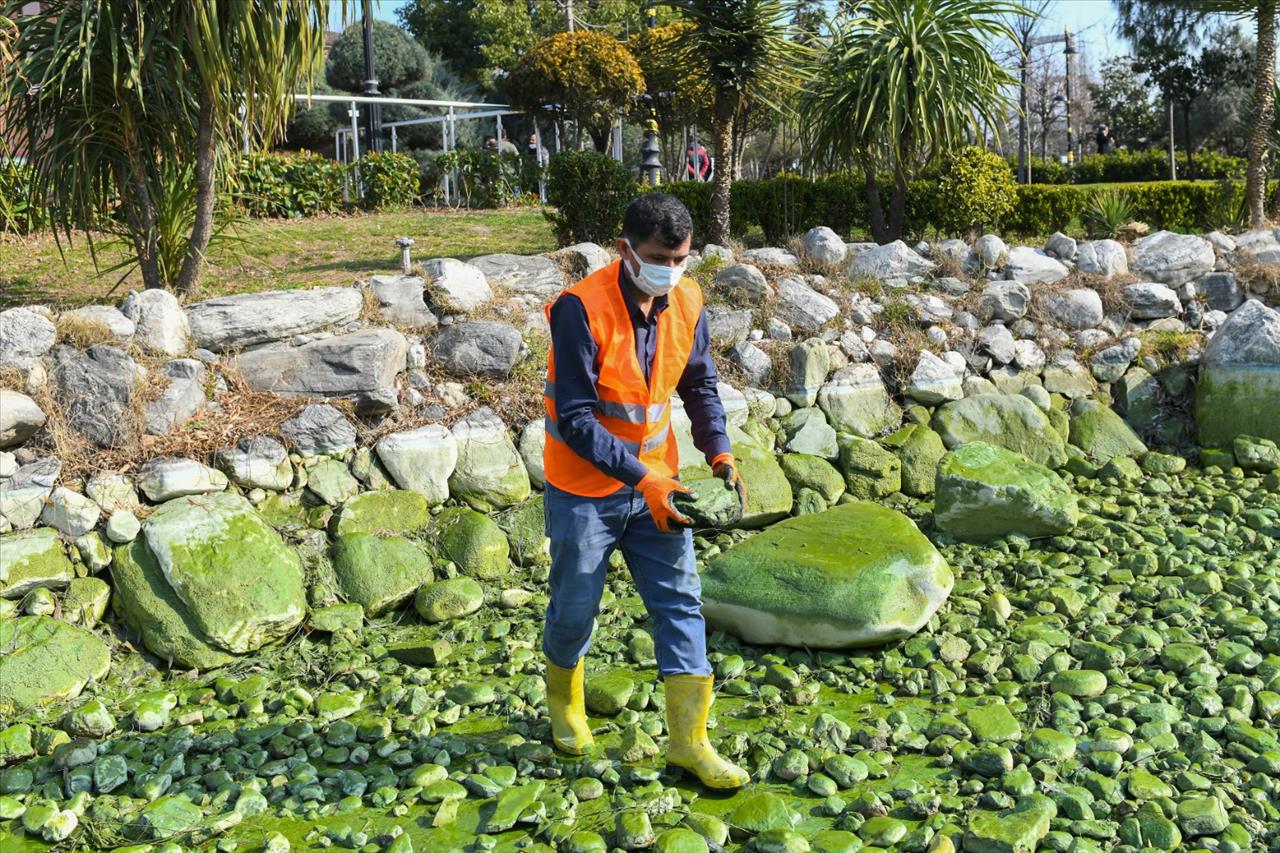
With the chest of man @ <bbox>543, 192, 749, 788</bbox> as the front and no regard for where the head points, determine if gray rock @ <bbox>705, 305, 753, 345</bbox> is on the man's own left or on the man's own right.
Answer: on the man's own left

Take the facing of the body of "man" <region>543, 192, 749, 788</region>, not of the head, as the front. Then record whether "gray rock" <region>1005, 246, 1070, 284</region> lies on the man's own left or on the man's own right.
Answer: on the man's own left

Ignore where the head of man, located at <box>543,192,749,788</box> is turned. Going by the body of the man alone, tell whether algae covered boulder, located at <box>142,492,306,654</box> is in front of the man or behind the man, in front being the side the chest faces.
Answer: behind

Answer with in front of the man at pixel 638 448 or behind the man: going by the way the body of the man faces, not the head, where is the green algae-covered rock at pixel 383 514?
behind

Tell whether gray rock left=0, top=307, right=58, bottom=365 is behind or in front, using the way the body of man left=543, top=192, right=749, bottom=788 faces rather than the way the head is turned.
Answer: behind

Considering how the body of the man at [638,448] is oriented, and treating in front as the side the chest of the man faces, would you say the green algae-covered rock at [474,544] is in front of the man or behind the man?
behind

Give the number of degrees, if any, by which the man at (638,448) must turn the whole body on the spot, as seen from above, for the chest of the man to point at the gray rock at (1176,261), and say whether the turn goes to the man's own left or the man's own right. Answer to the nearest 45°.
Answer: approximately 90° to the man's own left

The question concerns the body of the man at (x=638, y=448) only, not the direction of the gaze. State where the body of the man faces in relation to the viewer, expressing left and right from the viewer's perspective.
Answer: facing the viewer and to the right of the viewer

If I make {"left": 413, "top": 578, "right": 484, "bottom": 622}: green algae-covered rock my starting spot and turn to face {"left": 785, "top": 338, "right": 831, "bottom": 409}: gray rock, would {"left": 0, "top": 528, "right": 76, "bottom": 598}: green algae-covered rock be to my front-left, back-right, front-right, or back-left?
back-left

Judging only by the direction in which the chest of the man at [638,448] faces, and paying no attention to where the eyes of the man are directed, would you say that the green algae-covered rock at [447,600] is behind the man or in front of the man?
behind
